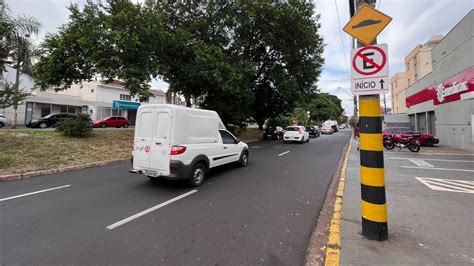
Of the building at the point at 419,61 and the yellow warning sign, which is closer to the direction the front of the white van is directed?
the building

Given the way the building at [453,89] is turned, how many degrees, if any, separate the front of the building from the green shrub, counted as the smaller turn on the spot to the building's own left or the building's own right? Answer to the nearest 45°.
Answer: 0° — it already faces it

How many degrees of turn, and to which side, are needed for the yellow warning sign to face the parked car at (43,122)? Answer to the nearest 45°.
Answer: approximately 90° to its right

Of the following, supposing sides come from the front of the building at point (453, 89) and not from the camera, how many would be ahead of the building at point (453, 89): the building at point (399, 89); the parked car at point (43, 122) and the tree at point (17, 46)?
2

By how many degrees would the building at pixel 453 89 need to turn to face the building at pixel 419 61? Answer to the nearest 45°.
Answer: approximately 135° to its right

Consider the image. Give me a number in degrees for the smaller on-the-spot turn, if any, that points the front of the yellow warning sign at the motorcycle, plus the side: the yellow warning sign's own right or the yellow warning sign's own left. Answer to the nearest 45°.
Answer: approximately 180°

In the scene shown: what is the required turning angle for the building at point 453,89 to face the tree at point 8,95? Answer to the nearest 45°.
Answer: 0° — it already faces it

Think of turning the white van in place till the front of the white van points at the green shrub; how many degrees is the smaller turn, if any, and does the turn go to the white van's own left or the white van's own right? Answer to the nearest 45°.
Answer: approximately 90° to the white van's own left

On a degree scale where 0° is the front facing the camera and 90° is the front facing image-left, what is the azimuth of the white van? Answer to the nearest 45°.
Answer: approximately 225°

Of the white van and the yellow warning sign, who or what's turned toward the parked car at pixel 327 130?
the white van

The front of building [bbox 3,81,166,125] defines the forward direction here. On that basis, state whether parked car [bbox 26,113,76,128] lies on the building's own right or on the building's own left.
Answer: on the building's own right

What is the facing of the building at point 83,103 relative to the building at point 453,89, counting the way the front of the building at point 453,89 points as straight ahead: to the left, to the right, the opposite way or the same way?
the opposite way
